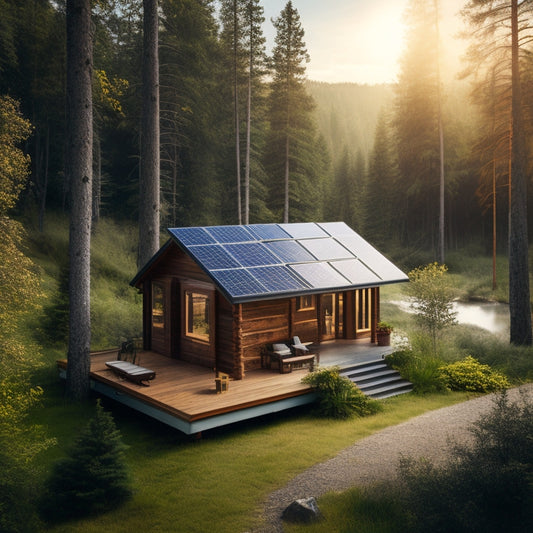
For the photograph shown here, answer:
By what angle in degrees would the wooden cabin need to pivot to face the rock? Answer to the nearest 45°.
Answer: approximately 45° to its right

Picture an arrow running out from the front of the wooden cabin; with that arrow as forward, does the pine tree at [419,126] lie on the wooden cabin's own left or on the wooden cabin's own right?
on the wooden cabin's own left

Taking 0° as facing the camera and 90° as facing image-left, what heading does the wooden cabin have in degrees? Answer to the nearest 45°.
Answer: approximately 315°

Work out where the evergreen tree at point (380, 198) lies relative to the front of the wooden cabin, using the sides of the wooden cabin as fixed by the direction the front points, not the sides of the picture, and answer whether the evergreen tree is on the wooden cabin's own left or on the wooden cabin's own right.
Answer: on the wooden cabin's own left

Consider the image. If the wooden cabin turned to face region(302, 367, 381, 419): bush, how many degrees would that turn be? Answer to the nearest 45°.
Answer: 0° — it already faces it

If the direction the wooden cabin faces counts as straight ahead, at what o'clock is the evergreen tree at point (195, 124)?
The evergreen tree is roughly at 7 o'clock from the wooden cabin.

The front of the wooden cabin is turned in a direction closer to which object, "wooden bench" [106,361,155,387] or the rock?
the rock

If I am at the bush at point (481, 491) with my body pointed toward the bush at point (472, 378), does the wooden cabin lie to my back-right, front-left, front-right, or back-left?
front-left

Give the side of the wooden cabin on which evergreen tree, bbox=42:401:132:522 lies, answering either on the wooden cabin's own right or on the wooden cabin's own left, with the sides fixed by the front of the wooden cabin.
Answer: on the wooden cabin's own right

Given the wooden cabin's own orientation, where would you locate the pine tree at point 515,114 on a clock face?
The pine tree is roughly at 10 o'clock from the wooden cabin.

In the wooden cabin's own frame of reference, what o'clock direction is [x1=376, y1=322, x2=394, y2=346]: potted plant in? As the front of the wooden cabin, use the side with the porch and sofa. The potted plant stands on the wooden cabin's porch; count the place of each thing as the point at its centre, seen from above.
The potted plant is roughly at 10 o'clock from the wooden cabin.

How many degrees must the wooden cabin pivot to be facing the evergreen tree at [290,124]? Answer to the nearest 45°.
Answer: approximately 135° to its left

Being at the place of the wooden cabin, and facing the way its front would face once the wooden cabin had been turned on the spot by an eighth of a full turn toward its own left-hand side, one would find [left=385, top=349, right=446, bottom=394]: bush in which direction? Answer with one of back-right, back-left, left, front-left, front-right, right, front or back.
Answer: front

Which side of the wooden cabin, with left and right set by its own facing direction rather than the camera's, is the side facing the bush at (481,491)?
front
